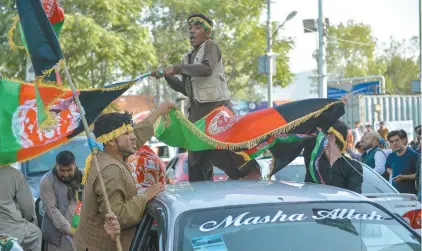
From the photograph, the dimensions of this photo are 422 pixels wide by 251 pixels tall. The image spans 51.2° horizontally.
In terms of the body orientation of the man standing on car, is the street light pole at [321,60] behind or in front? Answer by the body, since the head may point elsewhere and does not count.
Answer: behind

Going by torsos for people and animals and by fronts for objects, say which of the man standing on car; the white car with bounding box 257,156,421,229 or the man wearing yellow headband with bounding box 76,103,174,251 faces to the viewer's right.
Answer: the man wearing yellow headband

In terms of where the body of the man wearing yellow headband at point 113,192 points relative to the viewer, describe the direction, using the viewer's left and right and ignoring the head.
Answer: facing to the right of the viewer

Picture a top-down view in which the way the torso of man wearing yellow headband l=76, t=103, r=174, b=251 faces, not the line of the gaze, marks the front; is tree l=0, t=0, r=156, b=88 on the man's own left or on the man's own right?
on the man's own left

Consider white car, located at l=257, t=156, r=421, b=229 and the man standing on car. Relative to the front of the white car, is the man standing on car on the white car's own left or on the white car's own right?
on the white car's own left

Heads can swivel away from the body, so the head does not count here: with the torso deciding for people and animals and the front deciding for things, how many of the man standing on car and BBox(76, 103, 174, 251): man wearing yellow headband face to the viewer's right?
1
